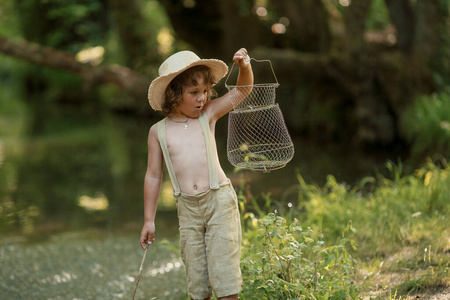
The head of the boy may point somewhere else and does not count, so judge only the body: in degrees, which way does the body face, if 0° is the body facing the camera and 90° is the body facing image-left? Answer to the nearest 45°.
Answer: approximately 0°
